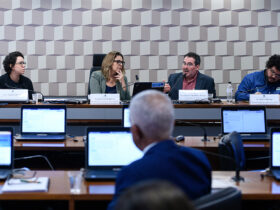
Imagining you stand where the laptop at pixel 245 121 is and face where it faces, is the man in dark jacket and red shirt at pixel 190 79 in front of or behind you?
behind

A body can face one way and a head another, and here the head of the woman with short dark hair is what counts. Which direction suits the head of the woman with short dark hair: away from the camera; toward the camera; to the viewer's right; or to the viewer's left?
to the viewer's right

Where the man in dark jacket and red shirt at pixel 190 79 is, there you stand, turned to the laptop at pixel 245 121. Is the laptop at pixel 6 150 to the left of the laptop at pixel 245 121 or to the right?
right

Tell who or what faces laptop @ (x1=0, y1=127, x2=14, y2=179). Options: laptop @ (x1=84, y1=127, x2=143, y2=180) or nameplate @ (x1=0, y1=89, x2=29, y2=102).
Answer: the nameplate

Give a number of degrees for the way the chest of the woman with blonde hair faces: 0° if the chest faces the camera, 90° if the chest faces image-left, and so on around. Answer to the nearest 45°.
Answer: approximately 315°

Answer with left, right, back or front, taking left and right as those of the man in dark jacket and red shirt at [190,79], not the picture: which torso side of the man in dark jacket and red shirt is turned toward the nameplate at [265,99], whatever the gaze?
left

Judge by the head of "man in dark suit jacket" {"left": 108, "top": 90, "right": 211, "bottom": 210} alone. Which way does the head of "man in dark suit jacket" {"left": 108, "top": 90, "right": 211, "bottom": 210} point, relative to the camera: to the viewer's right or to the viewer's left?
to the viewer's left
